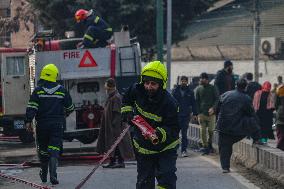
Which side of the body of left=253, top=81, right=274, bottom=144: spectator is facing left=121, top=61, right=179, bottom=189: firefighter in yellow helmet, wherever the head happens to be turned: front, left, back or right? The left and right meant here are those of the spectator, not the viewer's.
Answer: front

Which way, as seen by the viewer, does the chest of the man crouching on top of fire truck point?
to the viewer's left

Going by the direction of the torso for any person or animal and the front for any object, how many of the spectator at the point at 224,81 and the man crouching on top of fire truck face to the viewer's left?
1
